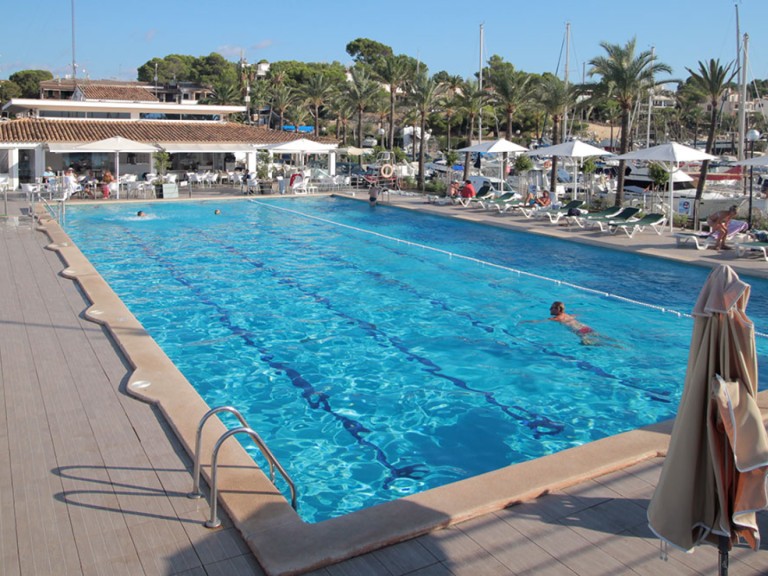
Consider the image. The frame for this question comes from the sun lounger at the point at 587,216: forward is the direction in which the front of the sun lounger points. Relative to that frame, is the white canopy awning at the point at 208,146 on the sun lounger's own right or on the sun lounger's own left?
on the sun lounger's own right

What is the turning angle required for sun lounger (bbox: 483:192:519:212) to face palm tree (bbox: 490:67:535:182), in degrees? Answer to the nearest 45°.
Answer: approximately 135° to its right

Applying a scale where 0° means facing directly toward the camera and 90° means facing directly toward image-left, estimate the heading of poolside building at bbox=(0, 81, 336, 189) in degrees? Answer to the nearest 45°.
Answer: approximately 0°

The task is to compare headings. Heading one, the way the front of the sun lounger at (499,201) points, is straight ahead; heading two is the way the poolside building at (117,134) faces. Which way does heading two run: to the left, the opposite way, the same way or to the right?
to the left

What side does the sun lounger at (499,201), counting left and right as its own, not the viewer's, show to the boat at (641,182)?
back

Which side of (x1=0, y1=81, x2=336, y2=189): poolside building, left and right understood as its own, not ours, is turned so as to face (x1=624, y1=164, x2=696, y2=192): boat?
left

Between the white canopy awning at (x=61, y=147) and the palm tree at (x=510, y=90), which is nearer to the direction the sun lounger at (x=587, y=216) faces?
the white canopy awning

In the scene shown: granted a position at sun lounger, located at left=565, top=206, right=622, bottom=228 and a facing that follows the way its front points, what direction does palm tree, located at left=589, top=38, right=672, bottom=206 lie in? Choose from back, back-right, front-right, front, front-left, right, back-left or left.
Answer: back-right

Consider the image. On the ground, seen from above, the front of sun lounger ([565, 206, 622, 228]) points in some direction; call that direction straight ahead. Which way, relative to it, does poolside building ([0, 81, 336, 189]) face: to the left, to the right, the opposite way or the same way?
to the left

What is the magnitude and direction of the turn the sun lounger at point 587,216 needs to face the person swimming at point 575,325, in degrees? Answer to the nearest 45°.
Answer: approximately 45° to its left
